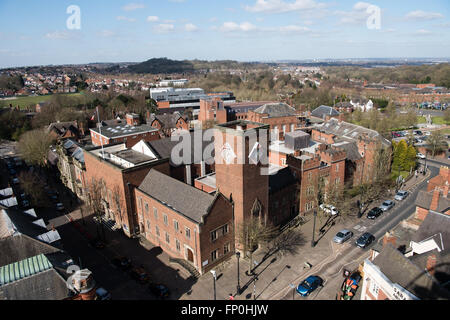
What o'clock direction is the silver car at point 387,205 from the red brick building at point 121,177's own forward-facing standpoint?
The silver car is roughly at 8 o'clock from the red brick building.

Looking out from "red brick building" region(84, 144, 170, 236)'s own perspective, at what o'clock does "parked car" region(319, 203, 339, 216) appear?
The parked car is roughly at 8 o'clock from the red brick building.

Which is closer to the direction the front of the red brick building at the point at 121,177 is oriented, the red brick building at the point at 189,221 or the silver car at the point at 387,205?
the red brick building

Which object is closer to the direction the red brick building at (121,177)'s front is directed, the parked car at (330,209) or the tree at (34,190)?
the tree

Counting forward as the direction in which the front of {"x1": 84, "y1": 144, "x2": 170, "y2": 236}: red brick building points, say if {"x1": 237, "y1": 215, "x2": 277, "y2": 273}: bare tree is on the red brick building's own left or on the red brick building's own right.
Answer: on the red brick building's own left

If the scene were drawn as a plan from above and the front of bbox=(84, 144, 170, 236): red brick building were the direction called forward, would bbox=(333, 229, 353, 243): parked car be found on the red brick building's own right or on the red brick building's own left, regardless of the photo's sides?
on the red brick building's own left

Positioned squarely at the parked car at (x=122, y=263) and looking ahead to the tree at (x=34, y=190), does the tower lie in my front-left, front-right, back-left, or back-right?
back-right

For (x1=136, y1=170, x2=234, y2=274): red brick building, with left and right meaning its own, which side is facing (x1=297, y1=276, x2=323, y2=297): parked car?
left

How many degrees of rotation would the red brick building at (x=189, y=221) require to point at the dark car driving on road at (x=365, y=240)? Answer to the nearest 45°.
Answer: approximately 135° to its left

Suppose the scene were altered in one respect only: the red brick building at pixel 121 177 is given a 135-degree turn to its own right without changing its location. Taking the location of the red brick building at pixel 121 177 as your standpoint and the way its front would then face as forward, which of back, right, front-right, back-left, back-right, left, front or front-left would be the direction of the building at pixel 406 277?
back-right

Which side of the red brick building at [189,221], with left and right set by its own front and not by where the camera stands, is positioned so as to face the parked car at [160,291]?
front
